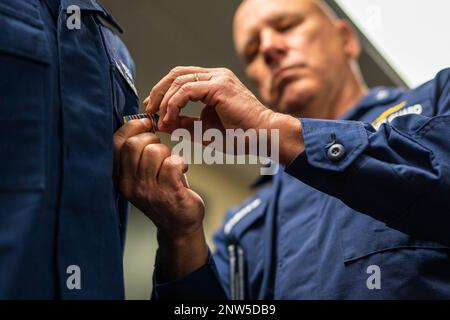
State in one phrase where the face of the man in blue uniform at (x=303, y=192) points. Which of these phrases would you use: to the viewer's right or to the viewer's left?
to the viewer's left

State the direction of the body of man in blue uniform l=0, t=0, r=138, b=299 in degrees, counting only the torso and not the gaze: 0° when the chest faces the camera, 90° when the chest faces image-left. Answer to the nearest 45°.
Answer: approximately 315°

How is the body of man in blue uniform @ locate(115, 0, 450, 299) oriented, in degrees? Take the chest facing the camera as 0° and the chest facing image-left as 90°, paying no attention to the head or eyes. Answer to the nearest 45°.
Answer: approximately 45°
